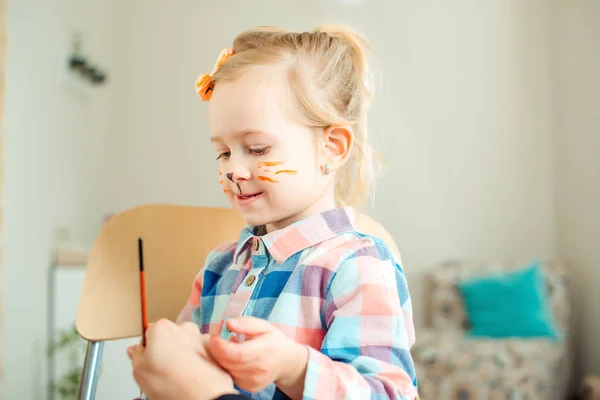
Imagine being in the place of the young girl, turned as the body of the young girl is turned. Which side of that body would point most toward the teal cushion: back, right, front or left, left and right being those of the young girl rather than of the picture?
back

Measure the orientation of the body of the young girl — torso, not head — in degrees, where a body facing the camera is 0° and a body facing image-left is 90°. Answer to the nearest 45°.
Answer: approximately 45°
